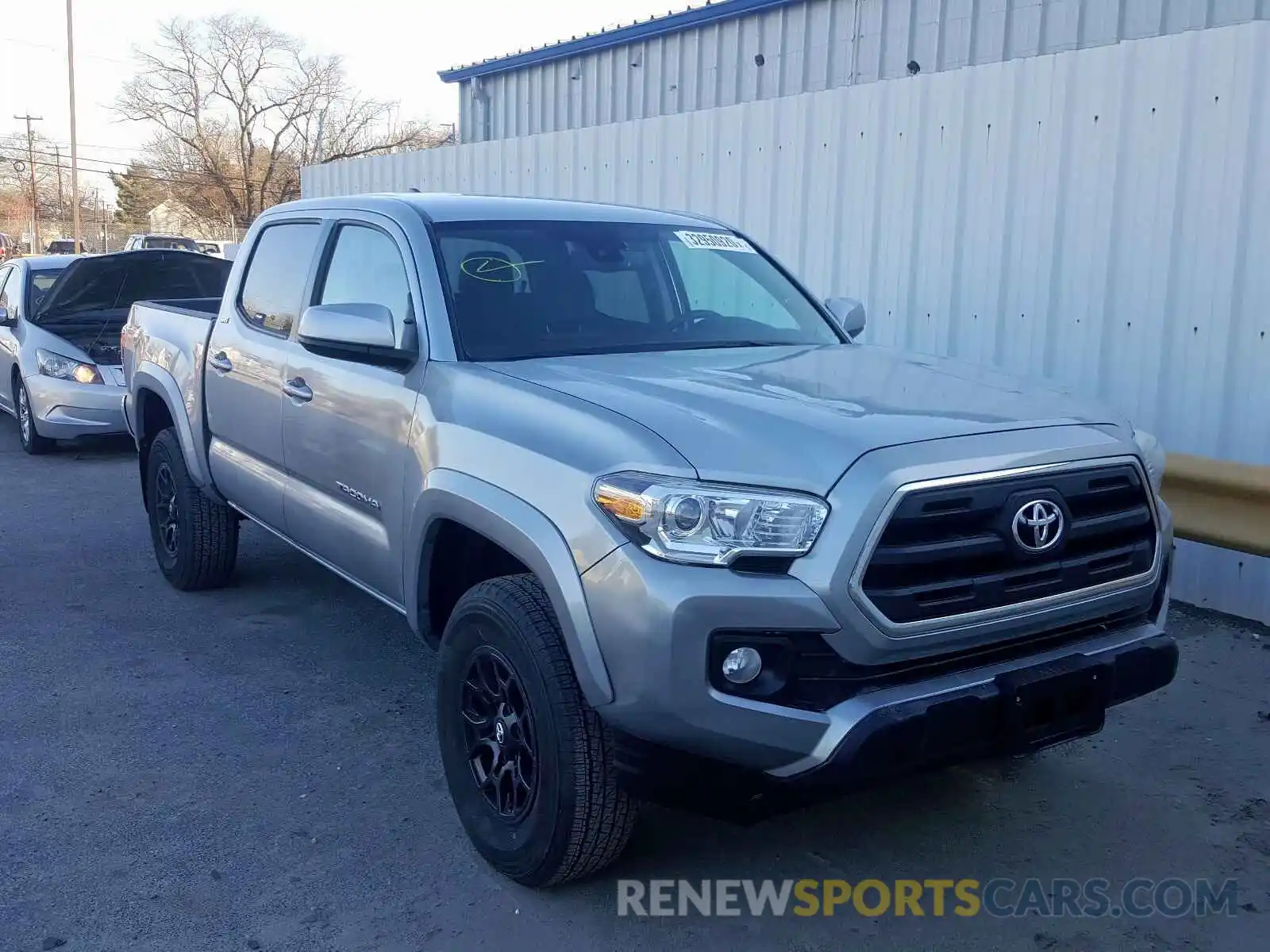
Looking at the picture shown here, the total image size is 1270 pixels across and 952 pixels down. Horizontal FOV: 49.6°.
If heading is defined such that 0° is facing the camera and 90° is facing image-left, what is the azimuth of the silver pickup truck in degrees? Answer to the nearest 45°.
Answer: approximately 315°

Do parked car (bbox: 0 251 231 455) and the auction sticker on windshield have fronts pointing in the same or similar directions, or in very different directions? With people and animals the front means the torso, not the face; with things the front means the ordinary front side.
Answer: same or similar directions

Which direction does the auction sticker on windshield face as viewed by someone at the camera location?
facing the viewer and to the right of the viewer

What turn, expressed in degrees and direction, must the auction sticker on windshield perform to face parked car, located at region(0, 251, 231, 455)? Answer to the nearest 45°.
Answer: approximately 180°

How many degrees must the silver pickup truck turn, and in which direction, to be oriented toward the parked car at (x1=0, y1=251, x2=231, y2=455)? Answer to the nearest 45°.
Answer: approximately 180°

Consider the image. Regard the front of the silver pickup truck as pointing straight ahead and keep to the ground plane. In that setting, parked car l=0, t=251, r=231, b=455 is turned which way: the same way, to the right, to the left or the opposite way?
the same way

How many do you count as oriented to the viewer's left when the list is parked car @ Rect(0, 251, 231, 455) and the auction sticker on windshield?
0

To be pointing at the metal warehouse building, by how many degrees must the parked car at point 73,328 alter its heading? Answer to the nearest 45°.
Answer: approximately 45° to its left

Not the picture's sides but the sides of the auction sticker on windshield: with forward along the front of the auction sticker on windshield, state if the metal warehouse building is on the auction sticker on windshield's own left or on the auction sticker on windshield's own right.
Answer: on the auction sticker on windshield's own left
